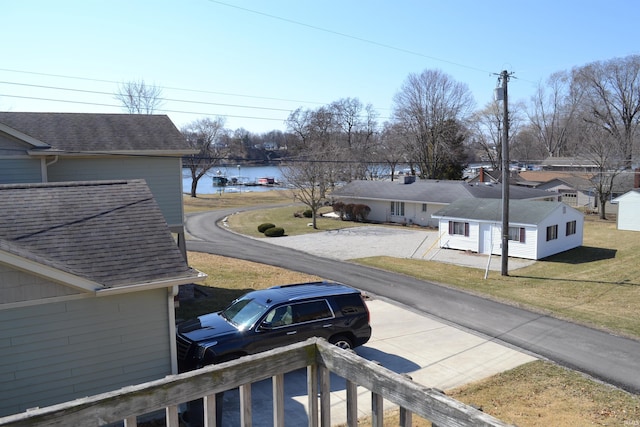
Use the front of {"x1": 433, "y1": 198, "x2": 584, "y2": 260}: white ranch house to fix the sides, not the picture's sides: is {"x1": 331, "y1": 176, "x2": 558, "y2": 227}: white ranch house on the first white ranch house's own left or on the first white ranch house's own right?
on the first white ranch house's own right

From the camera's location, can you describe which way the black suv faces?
facing the viewer and to the left of the viewer

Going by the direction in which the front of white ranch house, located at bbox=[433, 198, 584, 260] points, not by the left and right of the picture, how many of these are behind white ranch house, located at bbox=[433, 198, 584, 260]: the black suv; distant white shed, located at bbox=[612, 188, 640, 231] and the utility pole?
1

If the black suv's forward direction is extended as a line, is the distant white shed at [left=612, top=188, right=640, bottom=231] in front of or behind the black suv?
behind

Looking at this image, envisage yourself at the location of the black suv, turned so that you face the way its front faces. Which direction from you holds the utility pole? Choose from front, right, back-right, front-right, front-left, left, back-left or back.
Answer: back

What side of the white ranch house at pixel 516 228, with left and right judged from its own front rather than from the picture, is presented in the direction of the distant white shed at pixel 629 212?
back

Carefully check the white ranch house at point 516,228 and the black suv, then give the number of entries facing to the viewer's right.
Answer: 0

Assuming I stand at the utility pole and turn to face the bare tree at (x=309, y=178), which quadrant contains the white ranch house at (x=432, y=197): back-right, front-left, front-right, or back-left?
front-right

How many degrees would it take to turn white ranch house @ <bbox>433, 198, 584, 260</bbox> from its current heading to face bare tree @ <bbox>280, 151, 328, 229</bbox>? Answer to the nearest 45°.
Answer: approximately 90° to its right

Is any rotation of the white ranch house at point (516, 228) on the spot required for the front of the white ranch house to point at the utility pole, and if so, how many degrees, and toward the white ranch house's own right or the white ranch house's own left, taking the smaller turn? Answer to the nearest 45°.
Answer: approximately 45° to the white ranch house's own left
